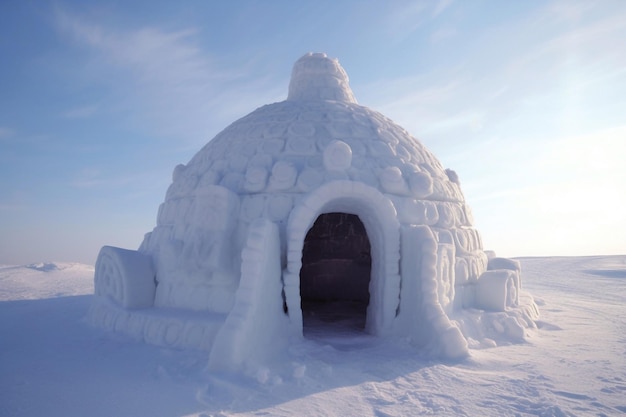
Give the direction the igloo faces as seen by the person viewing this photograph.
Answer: facing the viewer
